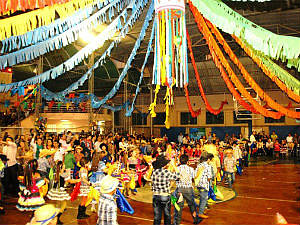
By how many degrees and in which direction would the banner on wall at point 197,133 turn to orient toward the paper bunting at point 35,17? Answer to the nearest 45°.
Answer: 0° — it already faces it

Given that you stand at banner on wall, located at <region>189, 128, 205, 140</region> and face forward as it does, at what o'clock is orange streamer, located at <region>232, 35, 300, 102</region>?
The orange streamer is roughly at 12 o'clock from the banner on wall.

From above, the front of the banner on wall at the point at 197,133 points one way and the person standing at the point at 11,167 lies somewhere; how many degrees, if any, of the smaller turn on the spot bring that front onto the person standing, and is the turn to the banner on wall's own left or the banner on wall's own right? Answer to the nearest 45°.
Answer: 0° — it already faces them

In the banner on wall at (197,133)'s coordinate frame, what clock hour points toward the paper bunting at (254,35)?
The paper bunting is roughly at 12 o'clock from the banner on wall.

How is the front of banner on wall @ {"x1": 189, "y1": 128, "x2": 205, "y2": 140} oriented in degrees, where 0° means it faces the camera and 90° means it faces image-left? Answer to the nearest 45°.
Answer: approximately 0°
